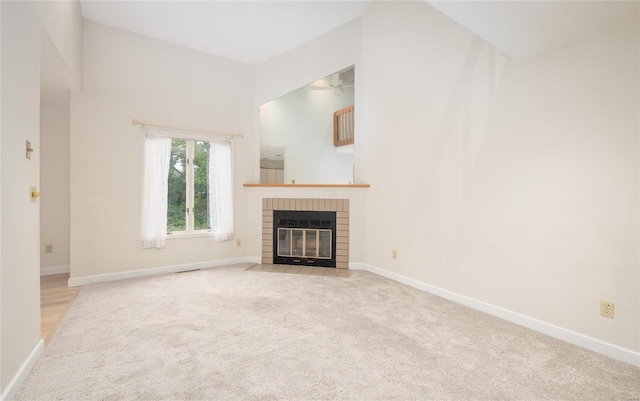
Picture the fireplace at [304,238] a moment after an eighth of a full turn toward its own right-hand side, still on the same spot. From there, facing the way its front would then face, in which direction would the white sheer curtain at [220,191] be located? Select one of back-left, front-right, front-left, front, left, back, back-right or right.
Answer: front-right

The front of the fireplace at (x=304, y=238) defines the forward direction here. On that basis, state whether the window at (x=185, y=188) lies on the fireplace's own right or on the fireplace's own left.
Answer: on the fireplace's own right

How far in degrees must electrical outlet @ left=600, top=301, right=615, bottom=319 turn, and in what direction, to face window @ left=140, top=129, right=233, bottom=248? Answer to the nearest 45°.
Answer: approximately 45° to its right

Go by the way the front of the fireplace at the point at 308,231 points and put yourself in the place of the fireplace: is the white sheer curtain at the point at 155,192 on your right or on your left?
on your right

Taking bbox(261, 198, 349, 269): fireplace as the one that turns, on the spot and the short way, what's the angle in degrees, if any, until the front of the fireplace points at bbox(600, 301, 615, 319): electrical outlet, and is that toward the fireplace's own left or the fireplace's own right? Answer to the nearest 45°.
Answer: approximately 45° to the fireplace's own left

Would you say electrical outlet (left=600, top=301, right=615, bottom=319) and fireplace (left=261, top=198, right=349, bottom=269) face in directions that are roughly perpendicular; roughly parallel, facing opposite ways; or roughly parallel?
roughly perpendicular

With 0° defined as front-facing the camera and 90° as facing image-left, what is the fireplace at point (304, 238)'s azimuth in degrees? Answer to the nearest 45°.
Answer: approximately 0°

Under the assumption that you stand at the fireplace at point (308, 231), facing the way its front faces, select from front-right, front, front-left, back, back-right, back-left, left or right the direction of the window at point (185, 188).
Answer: right

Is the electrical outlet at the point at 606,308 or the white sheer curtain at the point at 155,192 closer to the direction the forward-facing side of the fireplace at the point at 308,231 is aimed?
the electrical outlet

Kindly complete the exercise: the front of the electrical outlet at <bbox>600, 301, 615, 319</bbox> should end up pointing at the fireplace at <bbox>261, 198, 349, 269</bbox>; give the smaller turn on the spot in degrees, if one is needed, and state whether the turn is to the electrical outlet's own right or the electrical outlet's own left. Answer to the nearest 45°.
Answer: approximately 45° to the electrical outlet's own right

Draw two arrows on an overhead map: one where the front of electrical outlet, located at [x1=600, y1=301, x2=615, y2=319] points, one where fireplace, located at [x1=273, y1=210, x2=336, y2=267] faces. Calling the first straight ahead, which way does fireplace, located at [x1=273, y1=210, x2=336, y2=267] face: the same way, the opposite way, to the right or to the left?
to the left

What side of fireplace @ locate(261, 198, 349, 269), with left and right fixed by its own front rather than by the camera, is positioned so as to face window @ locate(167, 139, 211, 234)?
right

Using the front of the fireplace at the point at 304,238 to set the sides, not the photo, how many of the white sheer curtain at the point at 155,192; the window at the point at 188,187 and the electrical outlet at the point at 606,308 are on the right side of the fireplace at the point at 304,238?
2

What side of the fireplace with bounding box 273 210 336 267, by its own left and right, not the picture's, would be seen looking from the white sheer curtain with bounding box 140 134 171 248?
right

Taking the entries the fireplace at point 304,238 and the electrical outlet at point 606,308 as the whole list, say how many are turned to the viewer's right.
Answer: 0

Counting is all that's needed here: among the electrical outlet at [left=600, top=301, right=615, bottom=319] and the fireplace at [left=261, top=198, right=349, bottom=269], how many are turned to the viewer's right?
0
